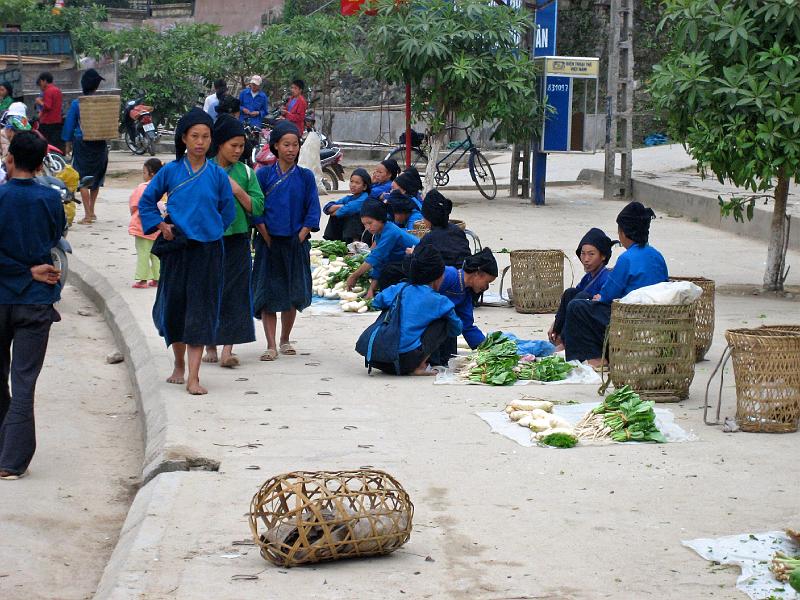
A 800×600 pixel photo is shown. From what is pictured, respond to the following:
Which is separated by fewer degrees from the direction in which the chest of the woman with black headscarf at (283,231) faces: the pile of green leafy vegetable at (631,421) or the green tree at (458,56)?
the pile of green leafy vegetable

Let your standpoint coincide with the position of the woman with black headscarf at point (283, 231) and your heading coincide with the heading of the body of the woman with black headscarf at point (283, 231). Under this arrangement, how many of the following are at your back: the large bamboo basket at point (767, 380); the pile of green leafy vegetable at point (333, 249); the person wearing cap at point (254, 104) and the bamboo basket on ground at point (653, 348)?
2

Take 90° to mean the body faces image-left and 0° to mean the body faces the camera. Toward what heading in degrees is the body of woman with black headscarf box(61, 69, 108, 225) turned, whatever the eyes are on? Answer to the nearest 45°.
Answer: approximately 135°

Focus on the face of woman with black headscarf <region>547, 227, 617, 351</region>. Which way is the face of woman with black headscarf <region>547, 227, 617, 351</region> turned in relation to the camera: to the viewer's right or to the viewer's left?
to the viewer's left

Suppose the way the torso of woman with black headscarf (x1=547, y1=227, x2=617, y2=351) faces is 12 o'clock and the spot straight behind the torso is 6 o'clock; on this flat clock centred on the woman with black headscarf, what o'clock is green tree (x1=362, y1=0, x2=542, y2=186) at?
The green tree is roughly at 4 o'clock from the woman with black headscarf.

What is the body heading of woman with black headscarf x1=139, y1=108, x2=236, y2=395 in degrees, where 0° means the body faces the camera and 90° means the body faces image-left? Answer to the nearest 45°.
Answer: approximately 0°

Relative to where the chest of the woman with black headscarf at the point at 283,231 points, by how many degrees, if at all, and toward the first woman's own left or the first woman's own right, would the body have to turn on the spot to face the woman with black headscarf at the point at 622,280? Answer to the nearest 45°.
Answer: approximately 90° to the first woman's own left

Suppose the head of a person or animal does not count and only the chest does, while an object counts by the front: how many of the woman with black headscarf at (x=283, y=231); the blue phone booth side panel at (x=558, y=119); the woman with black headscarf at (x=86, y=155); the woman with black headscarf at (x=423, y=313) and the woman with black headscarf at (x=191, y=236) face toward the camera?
3

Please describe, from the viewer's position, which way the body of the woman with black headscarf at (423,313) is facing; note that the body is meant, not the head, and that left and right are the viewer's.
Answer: facing away from the viewer and to the right of the viewer
